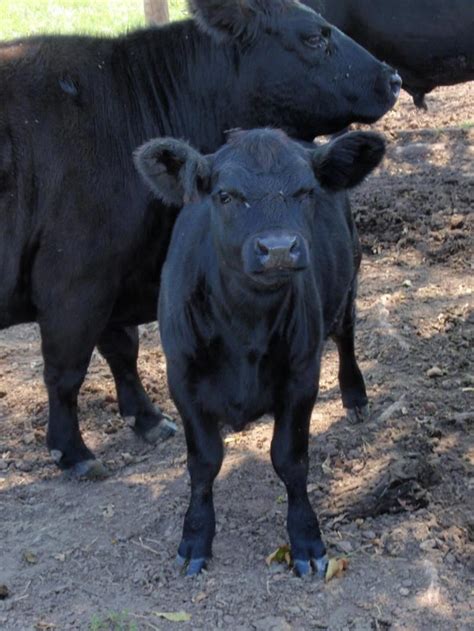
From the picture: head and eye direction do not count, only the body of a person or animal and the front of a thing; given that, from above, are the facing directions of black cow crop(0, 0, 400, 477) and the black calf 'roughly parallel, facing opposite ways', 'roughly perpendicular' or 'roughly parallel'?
roughly perpendicular

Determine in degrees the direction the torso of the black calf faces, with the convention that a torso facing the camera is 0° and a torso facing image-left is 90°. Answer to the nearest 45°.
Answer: approximately 0°

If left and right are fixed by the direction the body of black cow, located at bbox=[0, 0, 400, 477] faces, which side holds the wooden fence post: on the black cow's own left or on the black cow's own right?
on the black cow's own left

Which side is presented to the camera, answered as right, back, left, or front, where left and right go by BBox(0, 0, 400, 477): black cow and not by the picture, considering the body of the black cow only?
right

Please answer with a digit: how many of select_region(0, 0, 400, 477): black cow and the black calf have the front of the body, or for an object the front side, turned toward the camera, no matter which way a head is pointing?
1
